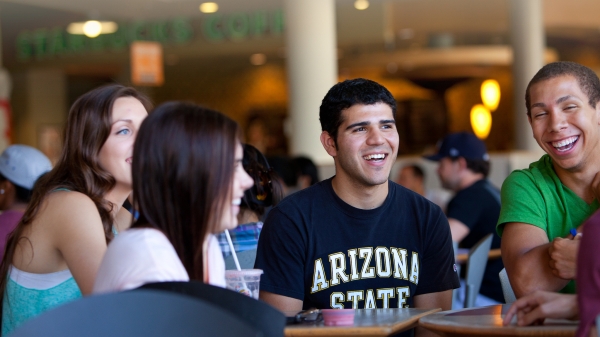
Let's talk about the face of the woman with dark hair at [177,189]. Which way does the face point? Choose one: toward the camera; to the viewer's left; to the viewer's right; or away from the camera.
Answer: to the viewer's right

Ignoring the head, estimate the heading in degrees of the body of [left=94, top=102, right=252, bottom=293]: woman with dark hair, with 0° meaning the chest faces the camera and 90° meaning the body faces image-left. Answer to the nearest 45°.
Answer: approximately 270°

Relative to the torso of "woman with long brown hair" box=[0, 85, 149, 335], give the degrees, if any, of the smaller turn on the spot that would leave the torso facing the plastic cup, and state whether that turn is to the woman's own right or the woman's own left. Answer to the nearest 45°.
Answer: approximately 45° to the woman's own right

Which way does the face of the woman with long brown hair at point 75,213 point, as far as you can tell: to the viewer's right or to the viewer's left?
to the viewer's right

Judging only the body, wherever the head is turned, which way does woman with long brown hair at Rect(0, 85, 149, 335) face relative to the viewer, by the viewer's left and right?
facing to the right of the viewer

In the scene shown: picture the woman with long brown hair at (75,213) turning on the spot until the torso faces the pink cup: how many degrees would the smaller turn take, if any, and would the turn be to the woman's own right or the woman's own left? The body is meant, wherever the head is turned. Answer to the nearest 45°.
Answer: approximately 45° to the woman's own right
